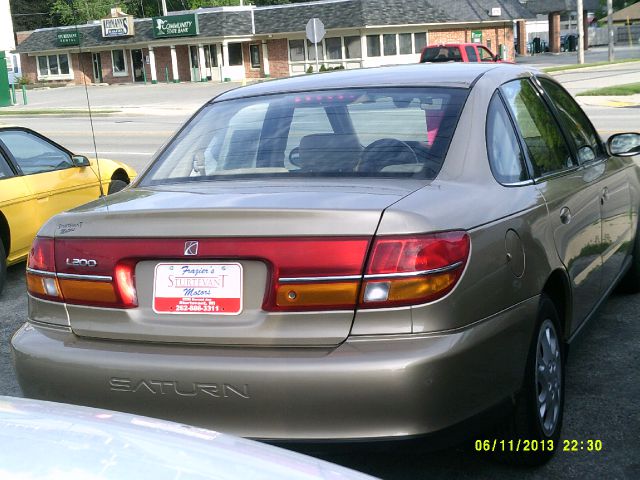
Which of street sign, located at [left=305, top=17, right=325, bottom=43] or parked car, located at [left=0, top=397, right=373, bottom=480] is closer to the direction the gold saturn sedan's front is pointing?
the street sign

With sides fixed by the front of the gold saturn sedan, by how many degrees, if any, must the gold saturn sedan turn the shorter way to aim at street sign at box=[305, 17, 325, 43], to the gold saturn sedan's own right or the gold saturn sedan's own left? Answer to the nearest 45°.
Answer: approximately 45° to the gold saturn sedan's own left

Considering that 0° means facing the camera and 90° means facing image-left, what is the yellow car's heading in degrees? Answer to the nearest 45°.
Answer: approximately 225°

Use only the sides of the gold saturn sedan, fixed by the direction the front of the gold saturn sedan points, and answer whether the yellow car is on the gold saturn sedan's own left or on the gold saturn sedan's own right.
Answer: on the gold saturn sedan's own left

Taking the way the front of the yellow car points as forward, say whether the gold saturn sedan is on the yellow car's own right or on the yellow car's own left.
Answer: on the yellow car's own right

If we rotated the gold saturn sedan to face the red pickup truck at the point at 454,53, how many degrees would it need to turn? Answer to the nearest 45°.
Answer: approximately 45° to its left

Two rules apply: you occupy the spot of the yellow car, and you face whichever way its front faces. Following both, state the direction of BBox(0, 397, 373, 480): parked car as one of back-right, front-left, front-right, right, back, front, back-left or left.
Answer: back-right

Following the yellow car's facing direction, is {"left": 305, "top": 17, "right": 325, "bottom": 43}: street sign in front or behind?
in front

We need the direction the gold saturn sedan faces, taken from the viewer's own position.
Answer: facing away from the viewer and to the right of the viewer

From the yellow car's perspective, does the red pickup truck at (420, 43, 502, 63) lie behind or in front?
in front

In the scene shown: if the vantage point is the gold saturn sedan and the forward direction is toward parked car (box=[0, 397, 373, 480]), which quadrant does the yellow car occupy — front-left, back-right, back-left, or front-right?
back-right
